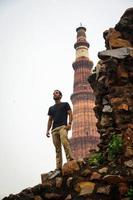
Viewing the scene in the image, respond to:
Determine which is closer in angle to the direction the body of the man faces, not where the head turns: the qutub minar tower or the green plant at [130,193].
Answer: the green plant

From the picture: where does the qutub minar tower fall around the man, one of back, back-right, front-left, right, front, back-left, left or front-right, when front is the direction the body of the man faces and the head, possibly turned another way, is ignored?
back-right

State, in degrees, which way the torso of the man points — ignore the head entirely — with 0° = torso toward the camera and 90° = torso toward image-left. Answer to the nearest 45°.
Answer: approximately 45°

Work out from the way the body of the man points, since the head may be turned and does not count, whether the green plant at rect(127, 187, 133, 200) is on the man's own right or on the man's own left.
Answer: on the man's own left

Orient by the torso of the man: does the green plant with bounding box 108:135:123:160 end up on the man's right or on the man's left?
on the man's left
